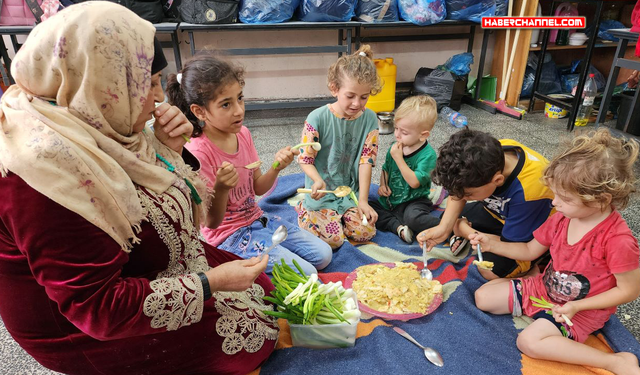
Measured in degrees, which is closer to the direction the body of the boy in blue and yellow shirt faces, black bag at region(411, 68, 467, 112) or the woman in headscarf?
the woman in headscarf

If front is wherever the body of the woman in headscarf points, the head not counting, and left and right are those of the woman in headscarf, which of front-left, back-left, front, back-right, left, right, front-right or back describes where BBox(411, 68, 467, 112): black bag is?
front-left

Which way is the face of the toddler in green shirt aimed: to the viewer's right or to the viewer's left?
to the viewer's left

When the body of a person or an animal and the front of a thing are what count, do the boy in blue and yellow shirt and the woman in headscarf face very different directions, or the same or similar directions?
very different directions

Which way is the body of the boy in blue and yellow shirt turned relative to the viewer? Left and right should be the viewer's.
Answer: facing the viewer and to the left of the viewer

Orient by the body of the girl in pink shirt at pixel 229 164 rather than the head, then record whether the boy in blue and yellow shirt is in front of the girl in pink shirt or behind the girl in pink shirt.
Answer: in front

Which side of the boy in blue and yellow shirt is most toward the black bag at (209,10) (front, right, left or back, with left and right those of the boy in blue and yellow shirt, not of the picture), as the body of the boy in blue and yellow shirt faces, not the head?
right

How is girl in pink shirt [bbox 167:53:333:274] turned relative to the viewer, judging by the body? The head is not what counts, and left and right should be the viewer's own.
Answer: facing the viewer and to the right of the viewer

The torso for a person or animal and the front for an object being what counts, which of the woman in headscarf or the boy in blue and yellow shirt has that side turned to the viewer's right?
the woman in headscarf

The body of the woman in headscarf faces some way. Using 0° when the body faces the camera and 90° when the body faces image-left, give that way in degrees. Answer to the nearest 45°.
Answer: approximately 270°

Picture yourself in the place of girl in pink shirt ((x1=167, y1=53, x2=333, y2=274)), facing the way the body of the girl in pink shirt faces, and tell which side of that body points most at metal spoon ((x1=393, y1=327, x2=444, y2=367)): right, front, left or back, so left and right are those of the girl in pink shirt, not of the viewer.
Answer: front
